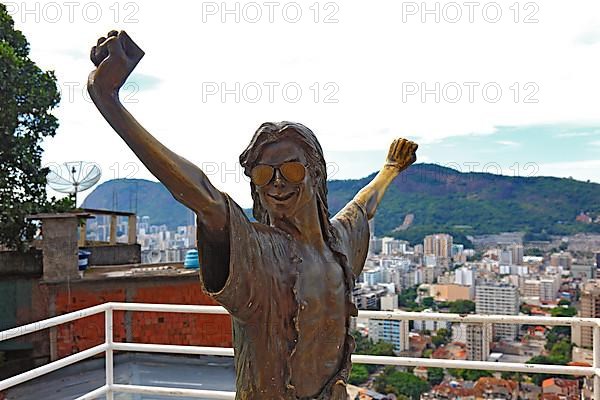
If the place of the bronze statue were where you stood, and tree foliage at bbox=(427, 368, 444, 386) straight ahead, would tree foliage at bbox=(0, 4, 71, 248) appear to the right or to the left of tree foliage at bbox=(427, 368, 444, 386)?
left

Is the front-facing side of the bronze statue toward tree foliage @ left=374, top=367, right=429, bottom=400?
no

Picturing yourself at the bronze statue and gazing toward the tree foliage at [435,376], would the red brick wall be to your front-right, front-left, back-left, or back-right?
front-left

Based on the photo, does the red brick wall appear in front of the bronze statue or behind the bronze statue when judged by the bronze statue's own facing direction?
behind

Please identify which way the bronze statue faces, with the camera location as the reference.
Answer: facing the viewer and to the right of the viewer
